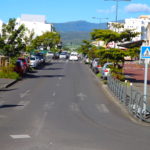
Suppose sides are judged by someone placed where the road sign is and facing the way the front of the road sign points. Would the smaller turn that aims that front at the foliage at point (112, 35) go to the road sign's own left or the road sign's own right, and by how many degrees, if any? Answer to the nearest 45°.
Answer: approximately 180°

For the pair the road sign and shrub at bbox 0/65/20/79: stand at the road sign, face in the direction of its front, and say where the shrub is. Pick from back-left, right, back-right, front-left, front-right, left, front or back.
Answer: back-right

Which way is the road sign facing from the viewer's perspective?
toward the camera

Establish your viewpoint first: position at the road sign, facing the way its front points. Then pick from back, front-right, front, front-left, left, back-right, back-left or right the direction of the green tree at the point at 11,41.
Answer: back-right
